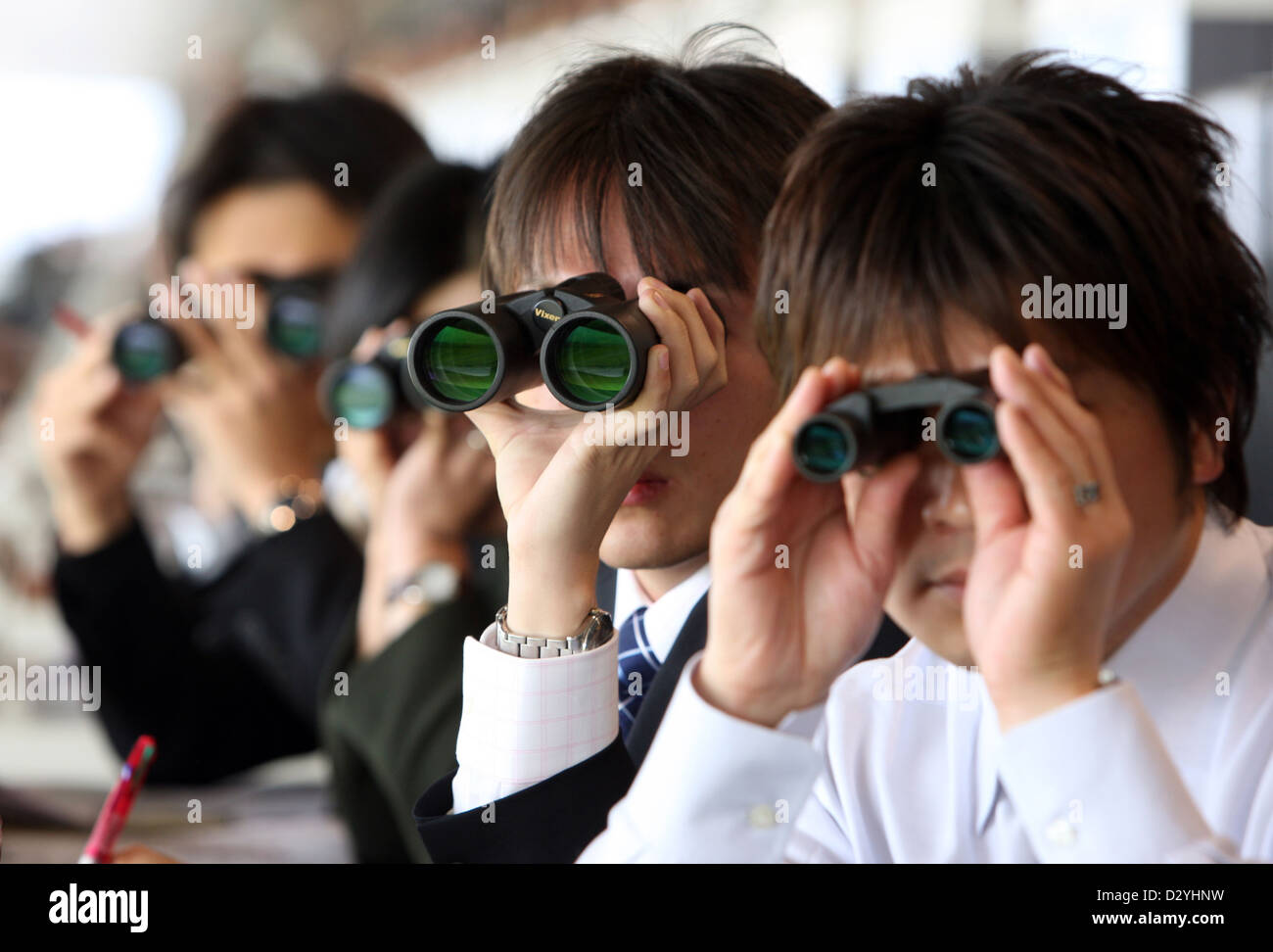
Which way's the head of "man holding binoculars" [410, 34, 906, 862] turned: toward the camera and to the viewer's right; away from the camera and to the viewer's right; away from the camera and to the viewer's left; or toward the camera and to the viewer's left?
toward the camera and to the viewer's left

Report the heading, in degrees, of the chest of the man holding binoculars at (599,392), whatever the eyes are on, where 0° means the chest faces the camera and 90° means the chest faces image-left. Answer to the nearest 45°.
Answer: approximately 45°

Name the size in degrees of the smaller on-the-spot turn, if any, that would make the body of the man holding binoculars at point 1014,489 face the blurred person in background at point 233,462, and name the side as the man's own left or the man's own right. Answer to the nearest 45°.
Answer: approximately 90° to the man's own right

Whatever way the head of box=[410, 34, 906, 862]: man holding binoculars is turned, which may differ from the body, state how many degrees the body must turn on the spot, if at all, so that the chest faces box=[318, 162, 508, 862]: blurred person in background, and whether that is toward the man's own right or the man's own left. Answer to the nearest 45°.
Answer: approximately 135° to the man's own right

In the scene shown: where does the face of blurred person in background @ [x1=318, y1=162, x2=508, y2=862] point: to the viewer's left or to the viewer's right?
to the viewer's left

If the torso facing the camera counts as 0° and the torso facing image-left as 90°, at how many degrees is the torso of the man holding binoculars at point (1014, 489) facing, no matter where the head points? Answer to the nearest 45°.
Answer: approximately 45°

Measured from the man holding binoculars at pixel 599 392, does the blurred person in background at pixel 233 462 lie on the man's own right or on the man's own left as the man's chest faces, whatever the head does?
on the man's own right

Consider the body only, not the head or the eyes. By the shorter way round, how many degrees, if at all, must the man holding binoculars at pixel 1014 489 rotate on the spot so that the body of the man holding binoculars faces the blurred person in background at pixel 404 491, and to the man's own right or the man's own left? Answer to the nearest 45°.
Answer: approximately 90° to the man's own right
